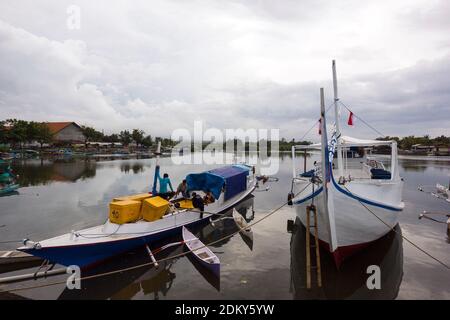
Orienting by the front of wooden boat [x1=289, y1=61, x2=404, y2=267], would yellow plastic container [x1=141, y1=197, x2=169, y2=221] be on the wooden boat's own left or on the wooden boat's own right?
on the wooden boat's own right

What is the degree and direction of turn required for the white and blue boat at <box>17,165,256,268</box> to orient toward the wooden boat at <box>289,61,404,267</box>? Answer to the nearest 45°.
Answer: approximately 135° to its left

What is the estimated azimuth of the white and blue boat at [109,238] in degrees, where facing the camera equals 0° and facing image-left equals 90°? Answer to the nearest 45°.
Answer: approximately 45°

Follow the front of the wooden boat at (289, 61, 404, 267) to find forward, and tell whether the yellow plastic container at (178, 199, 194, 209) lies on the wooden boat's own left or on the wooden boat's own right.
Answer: on the wooden boat's own right

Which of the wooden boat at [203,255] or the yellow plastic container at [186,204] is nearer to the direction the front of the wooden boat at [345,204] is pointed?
the wooden boat

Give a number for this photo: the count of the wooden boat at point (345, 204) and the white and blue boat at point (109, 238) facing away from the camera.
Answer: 0

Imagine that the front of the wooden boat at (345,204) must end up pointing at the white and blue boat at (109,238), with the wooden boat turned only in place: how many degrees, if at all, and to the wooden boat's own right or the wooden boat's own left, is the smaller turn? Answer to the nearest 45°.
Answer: approximately 90° to the wooden boat's own right

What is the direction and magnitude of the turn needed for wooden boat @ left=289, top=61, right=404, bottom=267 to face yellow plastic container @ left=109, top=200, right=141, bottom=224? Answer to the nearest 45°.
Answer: approximately 90° to its right
